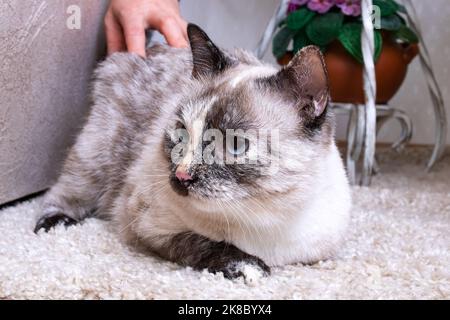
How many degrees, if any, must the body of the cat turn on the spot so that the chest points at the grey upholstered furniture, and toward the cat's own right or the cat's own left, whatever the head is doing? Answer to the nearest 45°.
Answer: approximately 180°

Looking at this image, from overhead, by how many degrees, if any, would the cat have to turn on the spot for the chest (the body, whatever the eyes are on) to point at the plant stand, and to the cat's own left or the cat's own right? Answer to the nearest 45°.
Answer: approximately 90° to the cat's own left

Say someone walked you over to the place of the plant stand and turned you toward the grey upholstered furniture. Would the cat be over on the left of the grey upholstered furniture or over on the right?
left

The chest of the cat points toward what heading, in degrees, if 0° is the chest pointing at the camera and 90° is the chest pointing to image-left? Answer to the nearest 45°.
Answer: approximately 315°

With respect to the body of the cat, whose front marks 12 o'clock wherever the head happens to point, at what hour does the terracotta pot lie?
The terracotta pot is roughly at 8 o'clock from the cat.

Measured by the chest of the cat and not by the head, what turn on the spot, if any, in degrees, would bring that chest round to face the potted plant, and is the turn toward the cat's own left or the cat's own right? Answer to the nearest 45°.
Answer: approximately 135° to the cat's own left

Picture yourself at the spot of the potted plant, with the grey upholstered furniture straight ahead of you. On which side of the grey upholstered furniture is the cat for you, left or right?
left
